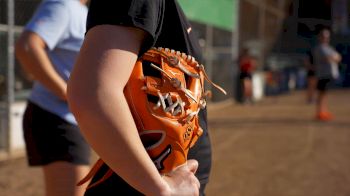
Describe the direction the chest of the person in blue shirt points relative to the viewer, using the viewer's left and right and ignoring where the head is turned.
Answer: facing to the right of the viewer

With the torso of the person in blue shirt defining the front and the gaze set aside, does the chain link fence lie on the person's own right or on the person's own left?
on the person's own left

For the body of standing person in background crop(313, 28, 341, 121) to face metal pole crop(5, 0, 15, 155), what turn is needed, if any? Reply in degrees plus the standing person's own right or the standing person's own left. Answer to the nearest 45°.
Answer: approximately 90° to the standing person's own right

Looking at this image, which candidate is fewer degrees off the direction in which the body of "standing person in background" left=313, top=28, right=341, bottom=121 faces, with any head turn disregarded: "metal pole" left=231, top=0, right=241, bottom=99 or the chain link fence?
the chain link fence

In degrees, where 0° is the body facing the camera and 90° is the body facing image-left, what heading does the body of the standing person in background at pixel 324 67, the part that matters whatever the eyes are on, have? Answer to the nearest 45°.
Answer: approximately 315°

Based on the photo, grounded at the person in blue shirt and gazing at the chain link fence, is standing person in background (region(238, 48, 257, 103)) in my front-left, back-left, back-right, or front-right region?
front-right

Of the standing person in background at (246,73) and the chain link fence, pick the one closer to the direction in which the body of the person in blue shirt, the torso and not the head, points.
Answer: the standing person in background

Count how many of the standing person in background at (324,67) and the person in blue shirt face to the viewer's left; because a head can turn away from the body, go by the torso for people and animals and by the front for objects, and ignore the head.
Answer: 0

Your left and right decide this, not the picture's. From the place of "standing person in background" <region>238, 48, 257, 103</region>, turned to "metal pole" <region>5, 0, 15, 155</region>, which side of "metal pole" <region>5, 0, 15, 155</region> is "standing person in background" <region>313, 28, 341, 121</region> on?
left

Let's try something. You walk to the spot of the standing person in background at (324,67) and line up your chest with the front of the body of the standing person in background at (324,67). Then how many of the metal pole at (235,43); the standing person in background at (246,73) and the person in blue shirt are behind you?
2

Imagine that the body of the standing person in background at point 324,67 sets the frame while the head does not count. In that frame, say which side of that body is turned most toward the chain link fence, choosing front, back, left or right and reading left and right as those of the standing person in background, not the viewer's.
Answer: right

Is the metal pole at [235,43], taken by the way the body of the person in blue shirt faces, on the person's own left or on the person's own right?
on the person's own left
